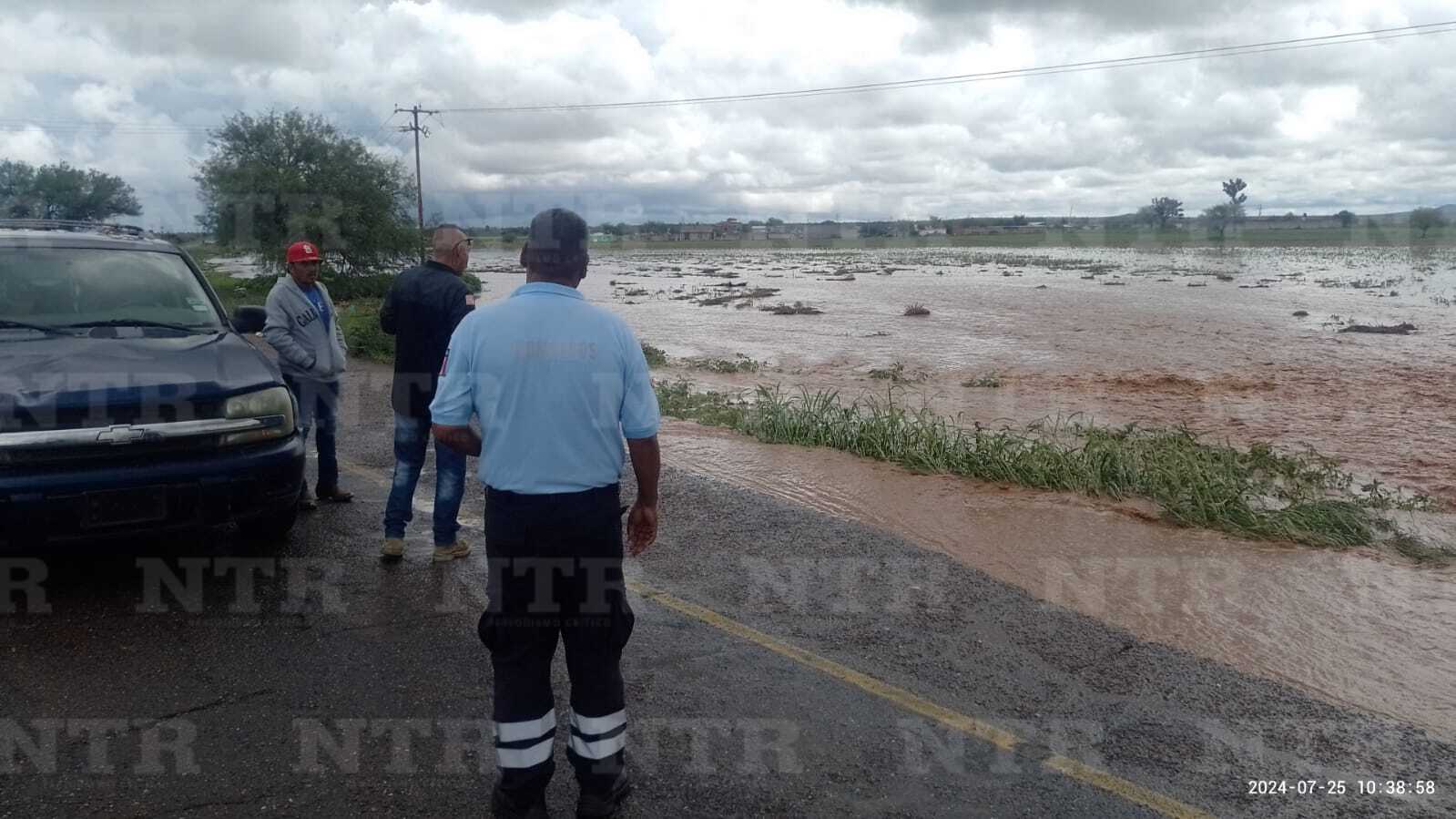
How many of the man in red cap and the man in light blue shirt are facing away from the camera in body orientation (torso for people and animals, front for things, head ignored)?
1

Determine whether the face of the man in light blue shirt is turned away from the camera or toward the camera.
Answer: away from the camera

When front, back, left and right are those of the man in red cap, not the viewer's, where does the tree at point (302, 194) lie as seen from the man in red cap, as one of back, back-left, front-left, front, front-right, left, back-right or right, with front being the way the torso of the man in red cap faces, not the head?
back-left

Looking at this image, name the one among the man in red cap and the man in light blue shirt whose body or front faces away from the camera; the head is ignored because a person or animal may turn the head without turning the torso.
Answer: the man in light blue shirt

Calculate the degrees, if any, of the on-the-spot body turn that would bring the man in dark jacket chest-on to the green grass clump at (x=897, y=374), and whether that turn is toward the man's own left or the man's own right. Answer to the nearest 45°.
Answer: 0° — they already face it

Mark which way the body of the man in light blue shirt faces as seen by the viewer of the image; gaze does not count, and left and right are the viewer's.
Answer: facing away from the viewer

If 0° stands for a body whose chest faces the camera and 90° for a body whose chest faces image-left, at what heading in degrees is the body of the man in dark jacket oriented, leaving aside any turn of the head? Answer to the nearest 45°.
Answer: approximately 225°

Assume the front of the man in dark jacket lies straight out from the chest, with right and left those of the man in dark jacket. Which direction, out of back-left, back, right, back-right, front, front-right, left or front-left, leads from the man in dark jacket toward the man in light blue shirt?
back-right

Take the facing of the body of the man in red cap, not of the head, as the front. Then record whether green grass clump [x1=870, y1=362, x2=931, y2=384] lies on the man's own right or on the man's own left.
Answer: on the man's own left
